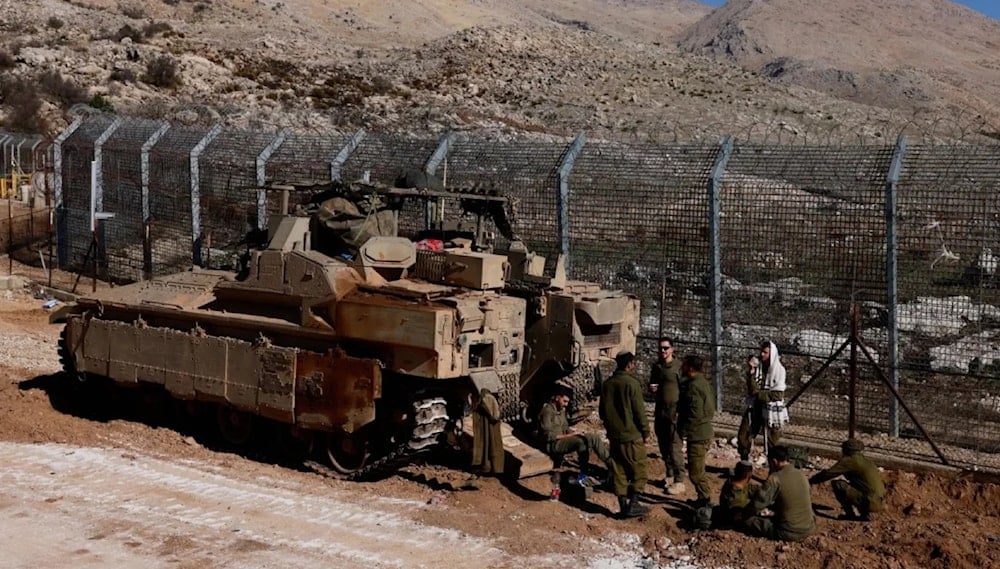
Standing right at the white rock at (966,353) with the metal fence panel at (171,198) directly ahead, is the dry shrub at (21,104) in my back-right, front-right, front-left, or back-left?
front-right

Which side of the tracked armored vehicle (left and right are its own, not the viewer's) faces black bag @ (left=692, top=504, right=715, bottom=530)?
back

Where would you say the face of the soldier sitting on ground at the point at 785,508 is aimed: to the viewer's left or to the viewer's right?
to the viewer's left

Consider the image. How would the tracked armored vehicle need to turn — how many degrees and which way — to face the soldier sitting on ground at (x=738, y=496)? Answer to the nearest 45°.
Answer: approximately 180°

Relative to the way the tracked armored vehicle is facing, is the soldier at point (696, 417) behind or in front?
behind

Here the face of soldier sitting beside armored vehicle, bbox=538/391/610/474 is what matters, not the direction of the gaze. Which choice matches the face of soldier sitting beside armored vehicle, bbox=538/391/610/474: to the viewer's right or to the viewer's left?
to the viewer's right

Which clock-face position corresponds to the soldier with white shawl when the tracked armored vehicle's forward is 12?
The soldier with white shawl is roughly at 5 o'clock from the tracked armored vehicle.

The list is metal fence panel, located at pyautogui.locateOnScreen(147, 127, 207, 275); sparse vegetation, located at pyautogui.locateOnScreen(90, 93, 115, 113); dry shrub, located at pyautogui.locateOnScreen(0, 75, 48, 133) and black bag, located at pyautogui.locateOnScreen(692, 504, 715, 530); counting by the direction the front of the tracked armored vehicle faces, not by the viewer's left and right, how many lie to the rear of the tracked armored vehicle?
1

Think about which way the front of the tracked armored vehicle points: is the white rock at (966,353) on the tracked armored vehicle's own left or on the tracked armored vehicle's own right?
on the tracked armored vehicle's own right

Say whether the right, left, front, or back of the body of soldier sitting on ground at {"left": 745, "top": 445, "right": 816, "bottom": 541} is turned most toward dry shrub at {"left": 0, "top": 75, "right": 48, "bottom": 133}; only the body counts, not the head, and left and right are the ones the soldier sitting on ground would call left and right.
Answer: front

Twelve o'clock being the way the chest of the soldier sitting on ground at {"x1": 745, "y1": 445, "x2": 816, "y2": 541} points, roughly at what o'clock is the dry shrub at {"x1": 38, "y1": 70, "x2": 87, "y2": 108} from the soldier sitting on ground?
The dry shrub is roughly at 12 o'clock from the soldier sitting on ground.

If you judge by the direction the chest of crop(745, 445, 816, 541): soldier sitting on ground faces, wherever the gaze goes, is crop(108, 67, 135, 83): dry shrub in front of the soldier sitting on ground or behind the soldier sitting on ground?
in front

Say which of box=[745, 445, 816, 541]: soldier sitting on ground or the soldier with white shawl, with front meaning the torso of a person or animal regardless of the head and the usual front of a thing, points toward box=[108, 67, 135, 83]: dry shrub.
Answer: the soldier sitting on ground
